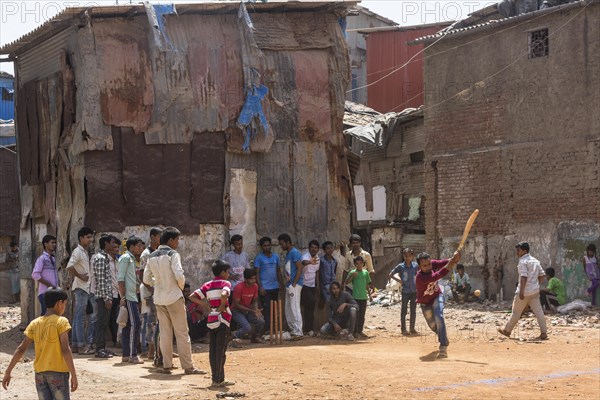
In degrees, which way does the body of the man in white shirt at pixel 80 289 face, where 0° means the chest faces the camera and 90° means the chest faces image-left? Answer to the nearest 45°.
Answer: approximately 270°

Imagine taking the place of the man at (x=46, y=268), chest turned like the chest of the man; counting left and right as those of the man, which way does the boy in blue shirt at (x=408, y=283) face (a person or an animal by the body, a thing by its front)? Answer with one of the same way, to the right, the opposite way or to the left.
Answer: to the right

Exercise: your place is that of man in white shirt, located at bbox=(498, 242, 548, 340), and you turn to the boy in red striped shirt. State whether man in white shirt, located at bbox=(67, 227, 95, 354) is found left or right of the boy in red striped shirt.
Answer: right

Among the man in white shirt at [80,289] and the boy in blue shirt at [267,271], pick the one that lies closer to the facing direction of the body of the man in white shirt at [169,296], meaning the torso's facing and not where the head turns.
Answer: the boy in blue shirt

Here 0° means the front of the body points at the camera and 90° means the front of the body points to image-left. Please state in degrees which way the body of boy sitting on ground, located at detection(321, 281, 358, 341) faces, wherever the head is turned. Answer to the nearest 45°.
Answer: approximately 0°

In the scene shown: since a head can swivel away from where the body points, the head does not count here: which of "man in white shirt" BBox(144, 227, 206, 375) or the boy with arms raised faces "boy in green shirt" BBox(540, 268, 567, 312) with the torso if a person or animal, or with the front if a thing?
the man in white shirt

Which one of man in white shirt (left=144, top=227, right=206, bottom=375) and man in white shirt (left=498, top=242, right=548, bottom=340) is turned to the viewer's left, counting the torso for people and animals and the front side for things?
man in white shirt (left=498, top=242, right=548, bottom=340)

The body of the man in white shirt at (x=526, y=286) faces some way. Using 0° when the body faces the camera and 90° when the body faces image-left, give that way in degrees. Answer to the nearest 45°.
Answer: approximately 90°

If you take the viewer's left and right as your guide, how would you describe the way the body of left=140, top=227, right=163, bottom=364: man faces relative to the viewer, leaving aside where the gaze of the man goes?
facing to the right of the viewer

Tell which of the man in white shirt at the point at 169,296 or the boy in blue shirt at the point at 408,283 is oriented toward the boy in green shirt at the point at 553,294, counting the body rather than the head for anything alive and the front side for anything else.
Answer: the man in white shirt

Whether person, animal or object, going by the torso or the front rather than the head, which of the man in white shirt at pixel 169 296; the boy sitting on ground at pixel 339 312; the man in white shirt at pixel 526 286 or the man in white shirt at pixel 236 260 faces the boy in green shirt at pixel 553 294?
the man in white shirt at pixel 169 296

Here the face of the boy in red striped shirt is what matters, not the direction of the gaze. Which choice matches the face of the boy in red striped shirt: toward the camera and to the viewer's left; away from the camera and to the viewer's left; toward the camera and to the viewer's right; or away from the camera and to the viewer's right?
away from the camera and to the viewer's right
